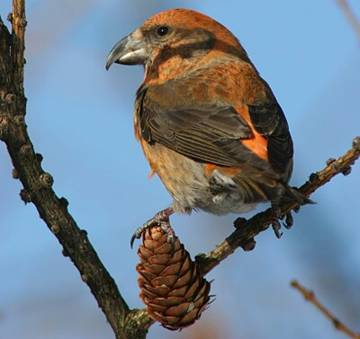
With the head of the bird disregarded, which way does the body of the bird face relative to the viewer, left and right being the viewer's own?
facing away from the viewer and to the left of the viewer
